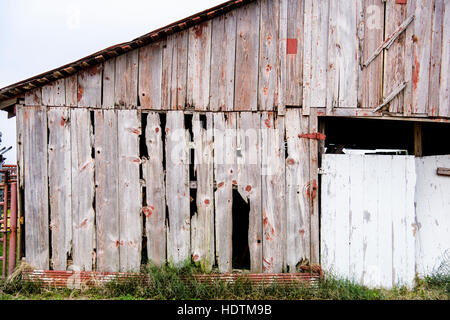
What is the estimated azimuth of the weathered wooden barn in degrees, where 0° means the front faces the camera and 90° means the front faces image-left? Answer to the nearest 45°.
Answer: approximately 0°
